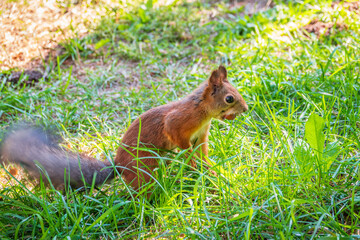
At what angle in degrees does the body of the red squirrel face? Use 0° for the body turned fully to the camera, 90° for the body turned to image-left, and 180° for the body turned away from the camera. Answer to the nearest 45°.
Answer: approximately 270°
